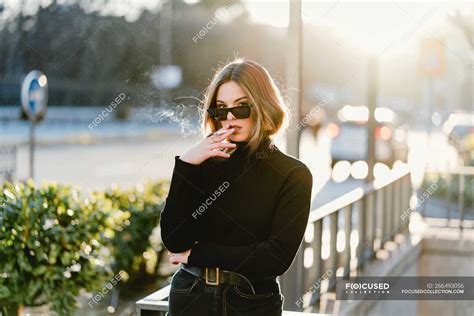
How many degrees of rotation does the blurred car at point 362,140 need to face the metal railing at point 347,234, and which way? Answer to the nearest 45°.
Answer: approximately 180°

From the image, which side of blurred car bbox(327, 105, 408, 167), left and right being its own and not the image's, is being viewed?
back

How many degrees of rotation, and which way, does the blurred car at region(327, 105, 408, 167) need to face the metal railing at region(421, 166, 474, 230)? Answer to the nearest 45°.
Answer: approximately 180°

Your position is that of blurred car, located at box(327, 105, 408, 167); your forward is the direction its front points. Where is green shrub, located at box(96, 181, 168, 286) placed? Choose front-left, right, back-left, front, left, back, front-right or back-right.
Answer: back

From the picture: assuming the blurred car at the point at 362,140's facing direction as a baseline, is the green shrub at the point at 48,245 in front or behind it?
behind

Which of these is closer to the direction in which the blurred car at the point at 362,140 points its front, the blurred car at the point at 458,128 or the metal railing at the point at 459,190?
the blurred car

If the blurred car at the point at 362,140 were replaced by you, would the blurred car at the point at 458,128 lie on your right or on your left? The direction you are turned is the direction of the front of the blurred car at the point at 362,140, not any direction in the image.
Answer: on your right
